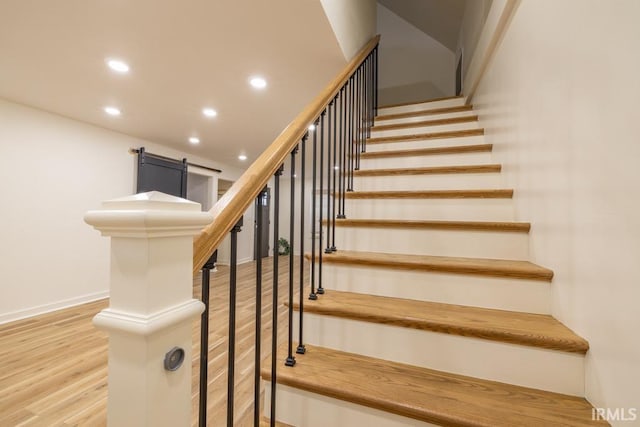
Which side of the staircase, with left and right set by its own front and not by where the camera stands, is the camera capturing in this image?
front
